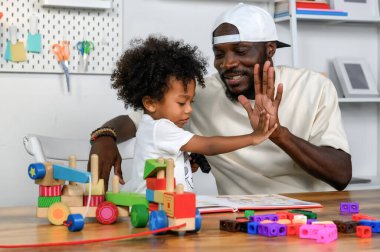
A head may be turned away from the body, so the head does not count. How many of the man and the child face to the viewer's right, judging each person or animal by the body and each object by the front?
1

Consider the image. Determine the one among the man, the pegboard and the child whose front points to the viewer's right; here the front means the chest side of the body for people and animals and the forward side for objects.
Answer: the child

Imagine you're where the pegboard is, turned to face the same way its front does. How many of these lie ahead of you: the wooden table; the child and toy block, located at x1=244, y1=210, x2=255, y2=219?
3

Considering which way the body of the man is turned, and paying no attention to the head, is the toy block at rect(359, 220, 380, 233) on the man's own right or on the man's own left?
on the man's own left

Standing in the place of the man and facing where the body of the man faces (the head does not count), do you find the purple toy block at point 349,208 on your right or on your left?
on your left

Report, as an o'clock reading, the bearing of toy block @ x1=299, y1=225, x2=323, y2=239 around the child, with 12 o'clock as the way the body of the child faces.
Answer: The toy block is roughly at 2 o'clock from the child.

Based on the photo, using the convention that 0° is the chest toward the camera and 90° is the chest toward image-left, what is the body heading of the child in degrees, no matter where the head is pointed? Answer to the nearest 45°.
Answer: approximately 270°

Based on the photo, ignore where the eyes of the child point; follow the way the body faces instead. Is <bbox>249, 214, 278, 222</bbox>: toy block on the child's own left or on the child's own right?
on the child's own right
